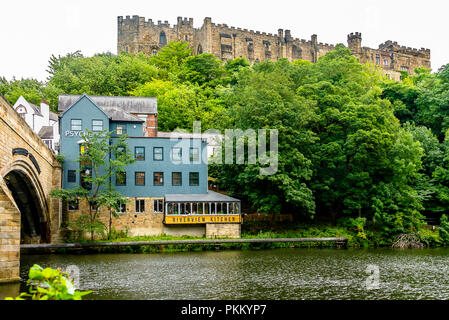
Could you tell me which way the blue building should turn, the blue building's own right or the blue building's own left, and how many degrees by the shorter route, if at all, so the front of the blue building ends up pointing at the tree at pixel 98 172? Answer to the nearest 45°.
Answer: approximately 45° to the blue building's own right

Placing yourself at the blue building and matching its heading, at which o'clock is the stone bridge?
The stone bridge is roughly at 1 o'clock from the blue building.

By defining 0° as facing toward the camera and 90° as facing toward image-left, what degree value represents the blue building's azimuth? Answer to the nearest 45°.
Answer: approximately 0°
